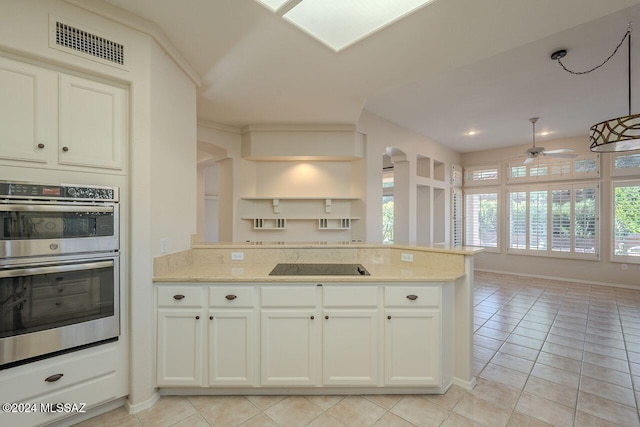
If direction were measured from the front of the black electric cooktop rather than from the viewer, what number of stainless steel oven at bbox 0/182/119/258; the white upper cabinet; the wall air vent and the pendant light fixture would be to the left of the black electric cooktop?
1

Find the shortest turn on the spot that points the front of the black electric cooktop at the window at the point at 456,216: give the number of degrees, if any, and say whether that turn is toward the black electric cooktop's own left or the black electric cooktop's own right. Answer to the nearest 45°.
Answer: approximately 135° to the black electric cooktop's own left

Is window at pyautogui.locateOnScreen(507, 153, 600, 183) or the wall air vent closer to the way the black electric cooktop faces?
the wall air vent

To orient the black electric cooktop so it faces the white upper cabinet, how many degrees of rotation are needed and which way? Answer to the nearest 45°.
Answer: approximately 90° to its right

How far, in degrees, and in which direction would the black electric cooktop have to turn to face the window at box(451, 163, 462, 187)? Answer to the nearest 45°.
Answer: approximately 135° to its left

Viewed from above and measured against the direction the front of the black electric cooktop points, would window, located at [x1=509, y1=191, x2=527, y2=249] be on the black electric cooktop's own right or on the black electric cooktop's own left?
on the black electric cooktop's own left

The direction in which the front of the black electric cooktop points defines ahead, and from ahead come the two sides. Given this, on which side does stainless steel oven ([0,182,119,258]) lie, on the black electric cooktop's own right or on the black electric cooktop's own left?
on the black electric cooktop's own right

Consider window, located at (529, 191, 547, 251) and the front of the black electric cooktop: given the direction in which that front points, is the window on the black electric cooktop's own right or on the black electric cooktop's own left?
on the black electric cooktop's own left

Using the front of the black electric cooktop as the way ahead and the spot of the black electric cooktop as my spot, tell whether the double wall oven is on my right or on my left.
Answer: on my right

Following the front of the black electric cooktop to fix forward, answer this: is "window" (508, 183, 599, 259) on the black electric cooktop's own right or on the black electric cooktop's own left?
on the black electric cooktop's own left

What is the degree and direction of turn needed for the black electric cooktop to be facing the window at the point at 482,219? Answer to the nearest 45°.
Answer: approximately 135° to its left

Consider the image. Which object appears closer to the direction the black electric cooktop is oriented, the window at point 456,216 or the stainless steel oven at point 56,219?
the stainless steel oven

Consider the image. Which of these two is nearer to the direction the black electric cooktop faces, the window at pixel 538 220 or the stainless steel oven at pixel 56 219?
the stainless steel oven

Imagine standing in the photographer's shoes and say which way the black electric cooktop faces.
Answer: facing the viewer
